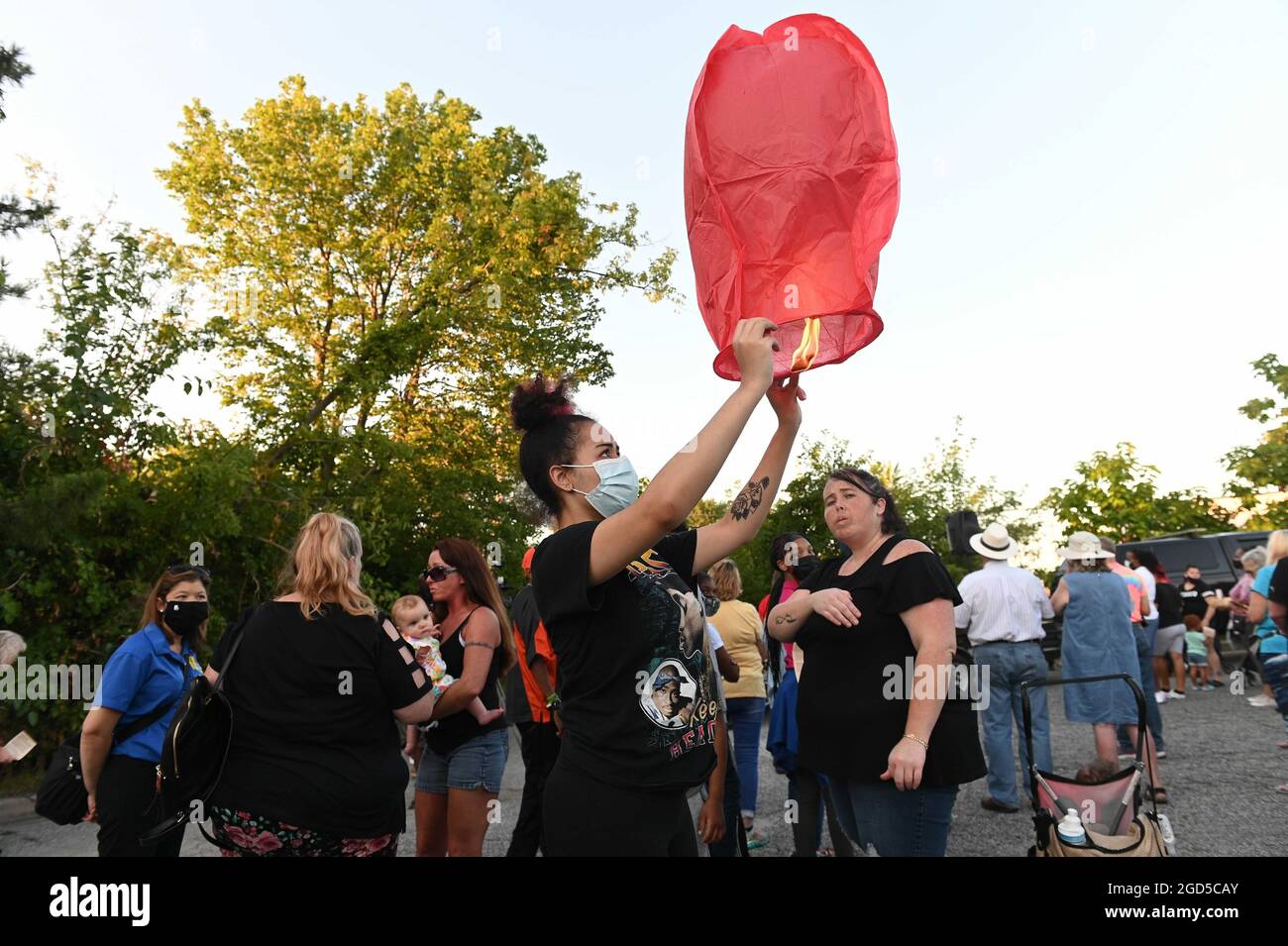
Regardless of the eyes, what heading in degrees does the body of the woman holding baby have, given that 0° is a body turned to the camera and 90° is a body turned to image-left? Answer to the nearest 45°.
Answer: approximately 45°

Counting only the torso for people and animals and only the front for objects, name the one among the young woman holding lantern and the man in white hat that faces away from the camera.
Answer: the man in white hat

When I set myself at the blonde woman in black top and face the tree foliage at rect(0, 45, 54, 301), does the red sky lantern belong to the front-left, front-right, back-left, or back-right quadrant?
back-right

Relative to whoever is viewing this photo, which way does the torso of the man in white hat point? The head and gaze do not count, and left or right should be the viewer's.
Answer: facing away from the viewer

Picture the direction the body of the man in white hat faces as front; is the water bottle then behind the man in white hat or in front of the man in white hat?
behind

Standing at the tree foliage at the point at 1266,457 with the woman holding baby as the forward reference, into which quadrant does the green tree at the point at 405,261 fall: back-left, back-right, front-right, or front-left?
front-right

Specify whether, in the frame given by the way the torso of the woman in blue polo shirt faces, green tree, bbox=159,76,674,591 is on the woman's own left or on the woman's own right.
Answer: on the woman's own left

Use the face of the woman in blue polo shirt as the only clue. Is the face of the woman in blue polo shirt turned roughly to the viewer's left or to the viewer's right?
to the viewer's right

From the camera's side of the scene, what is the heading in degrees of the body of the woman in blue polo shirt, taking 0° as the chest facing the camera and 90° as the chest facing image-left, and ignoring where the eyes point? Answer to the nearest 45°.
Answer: approximately 315°

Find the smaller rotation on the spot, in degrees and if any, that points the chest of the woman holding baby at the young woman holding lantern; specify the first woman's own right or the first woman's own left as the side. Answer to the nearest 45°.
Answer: approximately 45° to the first woman's own left

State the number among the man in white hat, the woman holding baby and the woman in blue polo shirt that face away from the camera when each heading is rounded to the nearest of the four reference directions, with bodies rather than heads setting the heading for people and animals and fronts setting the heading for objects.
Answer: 1

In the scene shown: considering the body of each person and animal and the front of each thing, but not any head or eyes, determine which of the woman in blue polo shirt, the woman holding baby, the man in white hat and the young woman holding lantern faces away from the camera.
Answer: the man in white hat
